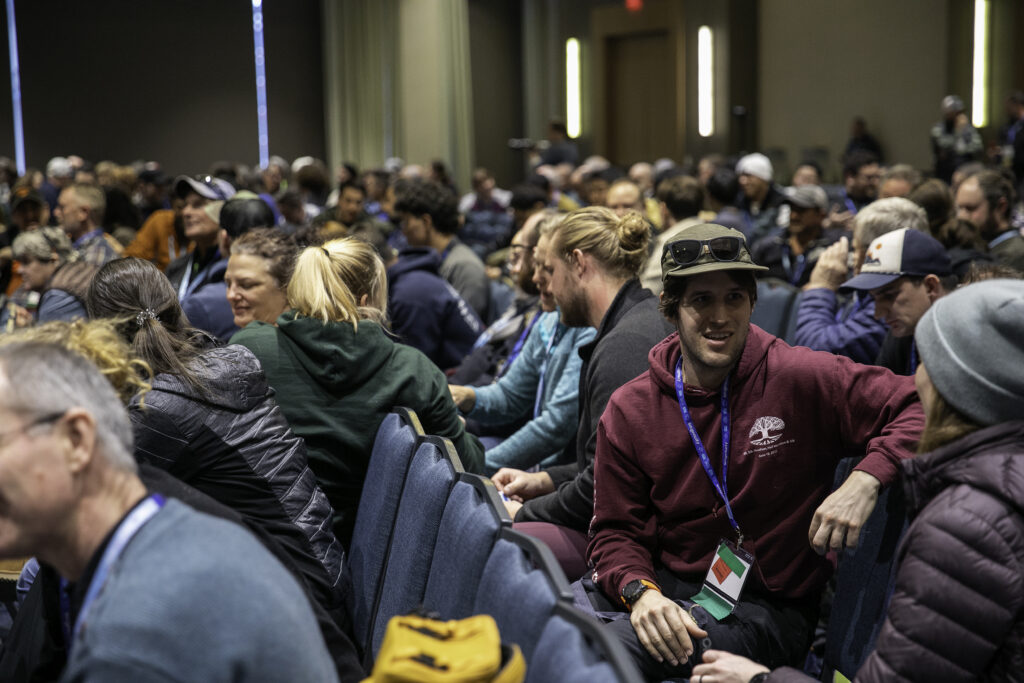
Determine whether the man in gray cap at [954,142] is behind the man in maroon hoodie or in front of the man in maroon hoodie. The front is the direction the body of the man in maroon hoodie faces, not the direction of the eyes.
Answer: behind

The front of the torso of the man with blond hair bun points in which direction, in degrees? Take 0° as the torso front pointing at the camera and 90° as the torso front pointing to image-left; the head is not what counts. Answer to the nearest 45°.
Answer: approximately 90°

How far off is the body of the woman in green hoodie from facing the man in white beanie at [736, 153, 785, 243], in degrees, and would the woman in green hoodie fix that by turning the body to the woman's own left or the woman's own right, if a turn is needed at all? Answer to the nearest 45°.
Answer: approximately 45° to the woman's own right

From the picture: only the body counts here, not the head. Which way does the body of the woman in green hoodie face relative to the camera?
away from the camera

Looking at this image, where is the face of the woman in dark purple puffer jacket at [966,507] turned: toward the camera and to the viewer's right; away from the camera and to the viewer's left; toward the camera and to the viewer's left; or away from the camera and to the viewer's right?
away from the camera and to the viewer's left

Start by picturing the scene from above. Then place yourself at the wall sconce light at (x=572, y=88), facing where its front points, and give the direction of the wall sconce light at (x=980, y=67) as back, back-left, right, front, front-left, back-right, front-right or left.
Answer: front-left

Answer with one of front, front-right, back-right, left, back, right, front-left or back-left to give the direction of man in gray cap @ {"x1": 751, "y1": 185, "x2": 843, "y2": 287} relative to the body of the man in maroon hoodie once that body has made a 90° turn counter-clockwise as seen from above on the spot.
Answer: left

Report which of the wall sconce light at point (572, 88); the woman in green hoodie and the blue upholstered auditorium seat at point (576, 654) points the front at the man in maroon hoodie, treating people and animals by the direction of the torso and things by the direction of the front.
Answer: the wall sconce light

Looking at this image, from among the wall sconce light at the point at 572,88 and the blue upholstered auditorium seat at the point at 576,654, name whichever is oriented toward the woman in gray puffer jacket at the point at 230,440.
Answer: the wall sconce light

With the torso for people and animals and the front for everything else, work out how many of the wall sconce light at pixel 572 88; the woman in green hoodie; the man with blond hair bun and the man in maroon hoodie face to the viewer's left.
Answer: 1
